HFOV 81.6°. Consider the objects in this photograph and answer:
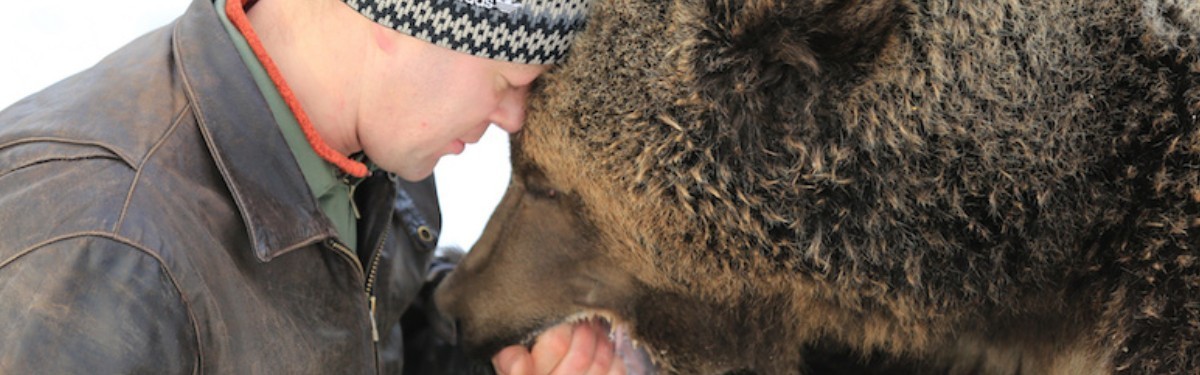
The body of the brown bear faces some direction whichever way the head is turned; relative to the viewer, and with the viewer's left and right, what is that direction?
facing to the left of the viewer

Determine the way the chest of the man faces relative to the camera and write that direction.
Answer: to the viewer's right

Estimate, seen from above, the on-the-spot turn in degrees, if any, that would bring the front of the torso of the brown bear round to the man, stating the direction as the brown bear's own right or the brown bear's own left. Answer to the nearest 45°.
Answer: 0° — it already faces them

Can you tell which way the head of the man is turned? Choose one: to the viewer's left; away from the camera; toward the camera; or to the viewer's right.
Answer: to the viewer's right

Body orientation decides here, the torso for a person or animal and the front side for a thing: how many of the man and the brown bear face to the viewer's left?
1
